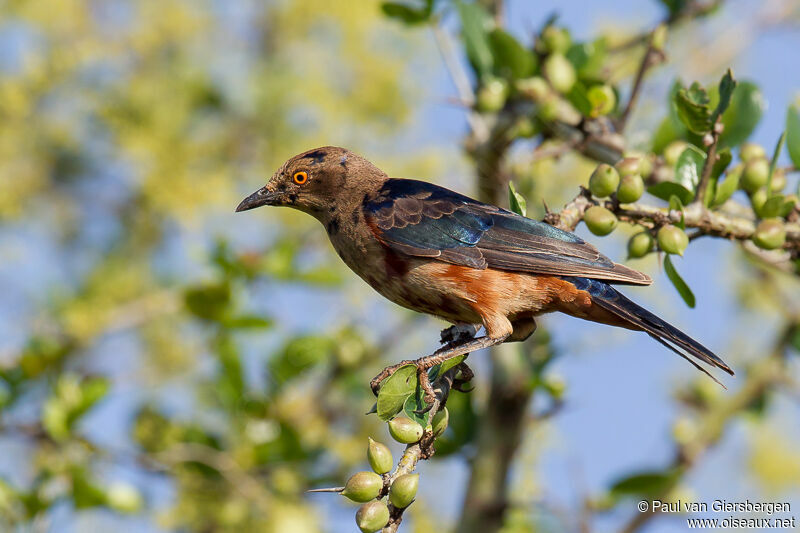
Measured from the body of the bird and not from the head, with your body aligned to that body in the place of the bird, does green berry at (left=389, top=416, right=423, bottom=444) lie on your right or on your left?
on your left

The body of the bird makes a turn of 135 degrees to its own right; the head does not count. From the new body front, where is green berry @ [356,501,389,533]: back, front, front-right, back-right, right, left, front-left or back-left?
back-left

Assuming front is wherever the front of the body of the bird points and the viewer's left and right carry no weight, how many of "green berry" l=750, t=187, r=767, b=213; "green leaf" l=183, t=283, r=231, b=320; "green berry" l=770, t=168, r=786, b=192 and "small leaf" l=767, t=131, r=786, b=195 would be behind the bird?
3

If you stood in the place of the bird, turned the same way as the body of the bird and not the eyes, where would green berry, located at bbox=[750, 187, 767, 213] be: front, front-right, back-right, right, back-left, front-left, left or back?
back

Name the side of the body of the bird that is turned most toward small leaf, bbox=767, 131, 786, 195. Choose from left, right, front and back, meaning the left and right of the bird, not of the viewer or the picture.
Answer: back

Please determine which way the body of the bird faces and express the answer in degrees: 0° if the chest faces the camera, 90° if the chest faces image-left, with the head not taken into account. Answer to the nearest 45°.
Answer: approximately 90°

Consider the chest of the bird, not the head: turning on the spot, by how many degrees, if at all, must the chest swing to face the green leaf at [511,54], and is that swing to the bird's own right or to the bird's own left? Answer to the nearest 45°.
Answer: approximately 90° to the bird's own right

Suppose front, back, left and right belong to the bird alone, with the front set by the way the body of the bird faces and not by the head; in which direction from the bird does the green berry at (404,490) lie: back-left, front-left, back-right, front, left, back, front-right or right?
front

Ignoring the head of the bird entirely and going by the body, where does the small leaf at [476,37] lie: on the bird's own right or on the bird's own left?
on the bird's own right

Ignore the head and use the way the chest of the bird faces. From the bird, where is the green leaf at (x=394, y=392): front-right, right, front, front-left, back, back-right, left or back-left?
front

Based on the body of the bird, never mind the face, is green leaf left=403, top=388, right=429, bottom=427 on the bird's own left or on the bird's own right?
on the bird's own left
